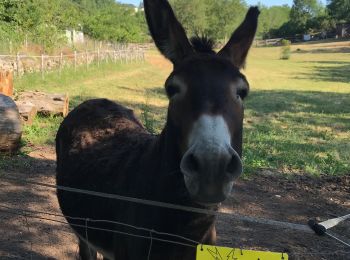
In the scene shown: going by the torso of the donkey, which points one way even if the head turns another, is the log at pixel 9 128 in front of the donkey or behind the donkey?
behind

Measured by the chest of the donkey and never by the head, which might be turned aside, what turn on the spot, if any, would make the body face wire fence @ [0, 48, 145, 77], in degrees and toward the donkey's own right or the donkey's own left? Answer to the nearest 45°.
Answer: approximately 135° to the donkey's own left

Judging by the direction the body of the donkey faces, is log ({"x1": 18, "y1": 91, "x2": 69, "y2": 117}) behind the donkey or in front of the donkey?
behind

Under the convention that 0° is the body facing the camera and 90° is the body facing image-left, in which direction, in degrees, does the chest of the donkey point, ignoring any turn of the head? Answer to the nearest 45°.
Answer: approximately 315°

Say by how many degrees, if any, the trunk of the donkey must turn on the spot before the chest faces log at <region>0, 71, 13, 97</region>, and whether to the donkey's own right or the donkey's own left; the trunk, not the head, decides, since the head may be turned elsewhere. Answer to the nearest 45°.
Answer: approximately 180°
